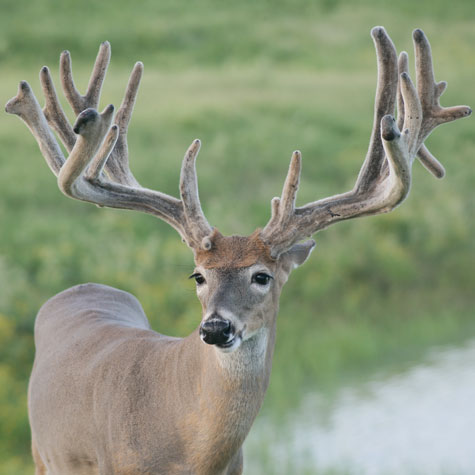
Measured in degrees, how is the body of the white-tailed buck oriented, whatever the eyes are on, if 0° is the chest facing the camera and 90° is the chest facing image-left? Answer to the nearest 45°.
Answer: approximately 315°
